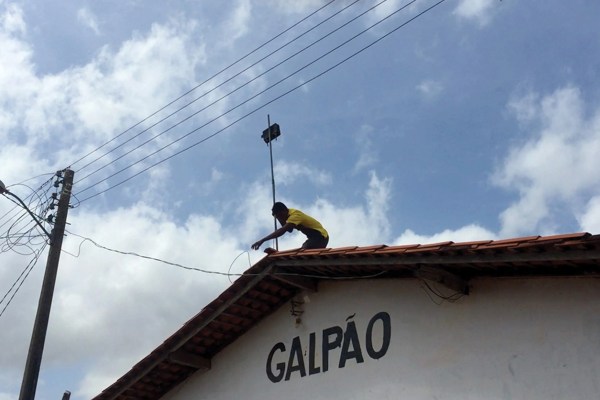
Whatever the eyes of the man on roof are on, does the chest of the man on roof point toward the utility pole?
yes

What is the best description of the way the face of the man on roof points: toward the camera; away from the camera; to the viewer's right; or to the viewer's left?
to the viewer's left

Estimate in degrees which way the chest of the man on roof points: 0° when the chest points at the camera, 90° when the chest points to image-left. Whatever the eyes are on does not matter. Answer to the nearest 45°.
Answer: approximately 90°
